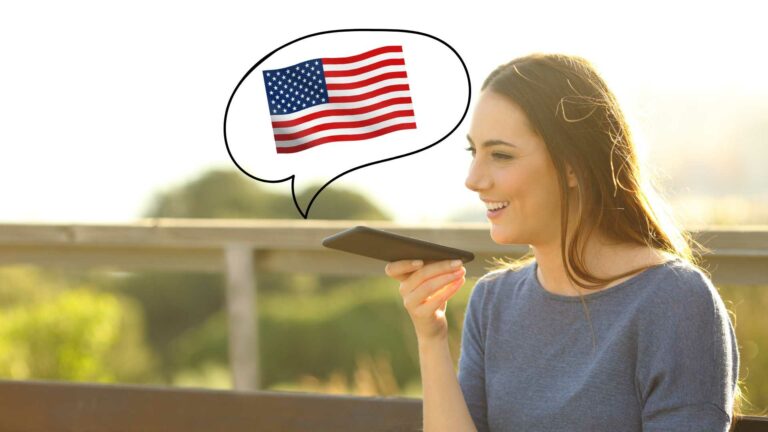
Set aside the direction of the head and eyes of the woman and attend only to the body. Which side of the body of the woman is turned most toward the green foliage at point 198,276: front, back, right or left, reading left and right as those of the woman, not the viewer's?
right

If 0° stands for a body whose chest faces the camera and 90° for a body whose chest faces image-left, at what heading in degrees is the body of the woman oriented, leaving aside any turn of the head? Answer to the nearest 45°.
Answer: approximately 45°

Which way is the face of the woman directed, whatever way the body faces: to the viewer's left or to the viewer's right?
to the viewer's left

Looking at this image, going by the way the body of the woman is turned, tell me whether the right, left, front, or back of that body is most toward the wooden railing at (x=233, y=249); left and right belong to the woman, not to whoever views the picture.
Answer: right

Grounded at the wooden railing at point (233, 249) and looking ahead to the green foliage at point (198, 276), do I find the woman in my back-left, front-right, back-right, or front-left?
back-right

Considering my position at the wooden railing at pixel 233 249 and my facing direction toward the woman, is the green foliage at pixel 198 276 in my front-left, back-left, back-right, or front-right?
back-left
